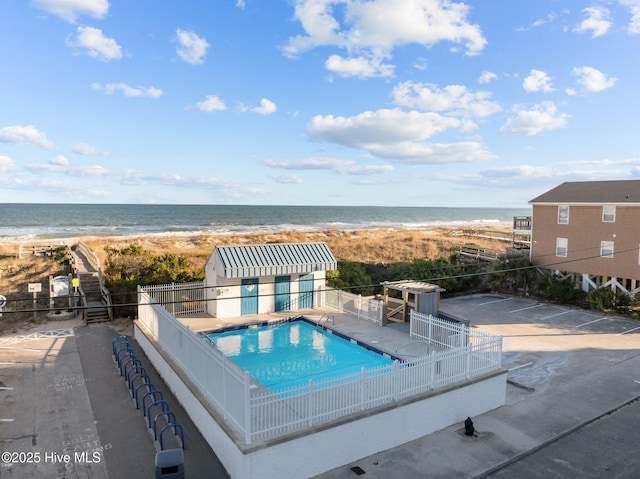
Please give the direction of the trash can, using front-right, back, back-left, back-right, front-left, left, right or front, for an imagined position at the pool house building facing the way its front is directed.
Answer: front

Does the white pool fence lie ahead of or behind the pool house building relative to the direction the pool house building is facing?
ahead

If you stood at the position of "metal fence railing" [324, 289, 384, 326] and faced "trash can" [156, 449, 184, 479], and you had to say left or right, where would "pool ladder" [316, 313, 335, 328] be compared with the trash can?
right

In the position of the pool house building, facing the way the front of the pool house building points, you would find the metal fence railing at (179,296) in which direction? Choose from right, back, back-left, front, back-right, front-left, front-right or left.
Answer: right

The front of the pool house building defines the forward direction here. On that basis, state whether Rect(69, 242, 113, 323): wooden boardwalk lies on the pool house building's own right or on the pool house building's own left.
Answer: on the pool house building's own right

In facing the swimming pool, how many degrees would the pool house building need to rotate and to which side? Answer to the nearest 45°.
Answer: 0° — it already faces it

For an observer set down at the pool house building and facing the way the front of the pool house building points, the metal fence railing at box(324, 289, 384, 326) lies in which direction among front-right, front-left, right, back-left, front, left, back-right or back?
left

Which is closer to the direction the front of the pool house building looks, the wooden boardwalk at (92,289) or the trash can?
the trash can

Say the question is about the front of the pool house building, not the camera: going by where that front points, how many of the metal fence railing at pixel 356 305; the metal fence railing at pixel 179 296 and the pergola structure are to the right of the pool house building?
1

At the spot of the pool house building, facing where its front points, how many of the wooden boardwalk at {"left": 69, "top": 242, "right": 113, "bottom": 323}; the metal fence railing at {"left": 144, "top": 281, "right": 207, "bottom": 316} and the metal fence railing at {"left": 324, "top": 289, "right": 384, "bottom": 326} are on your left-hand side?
1

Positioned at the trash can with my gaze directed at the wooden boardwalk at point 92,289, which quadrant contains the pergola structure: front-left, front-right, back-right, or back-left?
front-right

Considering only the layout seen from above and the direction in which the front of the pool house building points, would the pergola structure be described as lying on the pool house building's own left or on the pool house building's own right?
on the pool house building's own left

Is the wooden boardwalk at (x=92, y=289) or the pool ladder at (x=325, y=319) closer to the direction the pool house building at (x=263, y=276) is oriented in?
the pool ladder

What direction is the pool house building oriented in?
toward the camera
